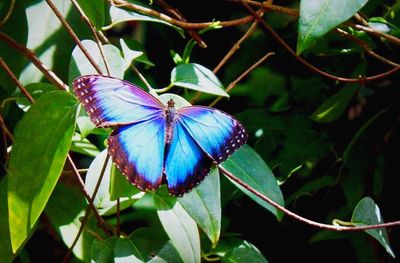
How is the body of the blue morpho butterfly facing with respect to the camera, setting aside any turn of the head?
away from the camera
